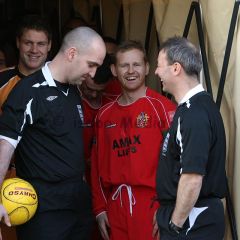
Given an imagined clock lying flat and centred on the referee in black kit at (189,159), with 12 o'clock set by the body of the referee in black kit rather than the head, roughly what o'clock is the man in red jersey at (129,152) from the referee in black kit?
The man in red jersey is roughly at 2 o'clock from the referee in black kit.

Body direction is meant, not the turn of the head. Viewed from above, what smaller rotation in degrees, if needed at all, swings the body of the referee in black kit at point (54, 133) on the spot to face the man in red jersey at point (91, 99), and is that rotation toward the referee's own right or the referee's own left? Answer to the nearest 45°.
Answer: approximately 90° to the referee's own left

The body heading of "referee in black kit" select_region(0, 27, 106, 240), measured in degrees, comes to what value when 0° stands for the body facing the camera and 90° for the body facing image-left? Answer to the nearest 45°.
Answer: approximately 315°

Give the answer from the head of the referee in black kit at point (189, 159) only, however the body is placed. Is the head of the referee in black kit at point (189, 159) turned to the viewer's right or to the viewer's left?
to the viewer's left

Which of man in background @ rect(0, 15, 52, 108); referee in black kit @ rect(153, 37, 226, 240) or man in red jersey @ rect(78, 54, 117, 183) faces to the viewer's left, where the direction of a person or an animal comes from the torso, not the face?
the referee in black kit

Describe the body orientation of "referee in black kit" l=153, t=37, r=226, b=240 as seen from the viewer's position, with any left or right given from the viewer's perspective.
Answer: facing to the left of the viewer

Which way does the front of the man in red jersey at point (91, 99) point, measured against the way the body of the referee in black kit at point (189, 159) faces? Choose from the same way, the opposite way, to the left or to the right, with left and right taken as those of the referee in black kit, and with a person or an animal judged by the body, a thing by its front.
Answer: to the left

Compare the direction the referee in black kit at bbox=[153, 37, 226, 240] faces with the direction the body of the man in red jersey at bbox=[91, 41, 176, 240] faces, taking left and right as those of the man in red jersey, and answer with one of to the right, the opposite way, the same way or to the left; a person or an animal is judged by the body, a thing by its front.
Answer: to the right
